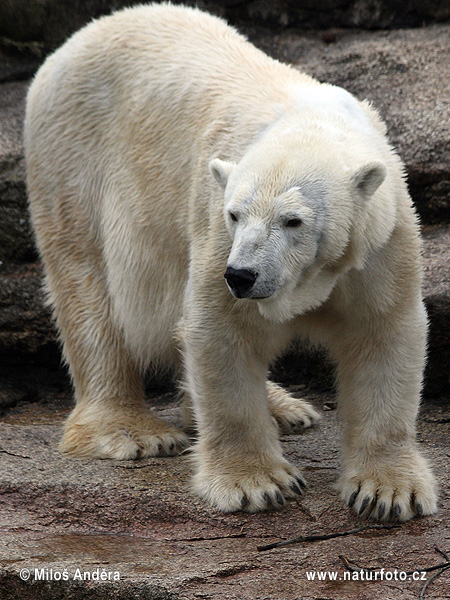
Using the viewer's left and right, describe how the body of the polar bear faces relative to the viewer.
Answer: facing the viewer and to the right of the viewer
